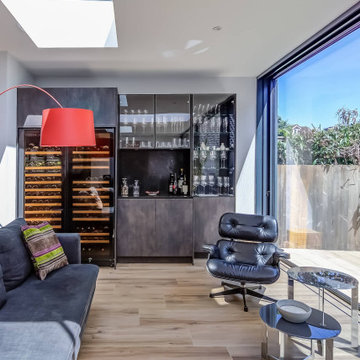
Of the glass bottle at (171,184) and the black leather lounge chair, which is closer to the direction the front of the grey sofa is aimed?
the black leather lounge chair

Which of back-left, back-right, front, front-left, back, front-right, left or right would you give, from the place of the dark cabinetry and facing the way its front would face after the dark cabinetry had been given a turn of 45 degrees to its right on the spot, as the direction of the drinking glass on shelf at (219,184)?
back-left

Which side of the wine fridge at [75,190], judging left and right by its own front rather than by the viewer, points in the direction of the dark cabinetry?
left

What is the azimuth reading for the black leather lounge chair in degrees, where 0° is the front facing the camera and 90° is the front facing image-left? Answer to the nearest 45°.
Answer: approximately 0°

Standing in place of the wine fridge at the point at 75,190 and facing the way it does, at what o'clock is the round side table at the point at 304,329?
The round side table is roughly at 11 o'clock from the wine fridge.

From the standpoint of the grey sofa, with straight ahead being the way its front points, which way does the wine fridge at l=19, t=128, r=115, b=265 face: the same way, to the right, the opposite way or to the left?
to the right

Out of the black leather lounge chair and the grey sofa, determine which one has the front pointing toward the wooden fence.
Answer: the grey sofa

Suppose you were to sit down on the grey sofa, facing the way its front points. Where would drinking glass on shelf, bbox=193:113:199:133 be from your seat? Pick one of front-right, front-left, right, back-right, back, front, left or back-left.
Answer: front-left

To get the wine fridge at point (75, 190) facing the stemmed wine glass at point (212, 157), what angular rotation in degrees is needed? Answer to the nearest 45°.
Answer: approximately 90° to its left

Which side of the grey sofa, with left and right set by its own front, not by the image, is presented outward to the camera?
right
